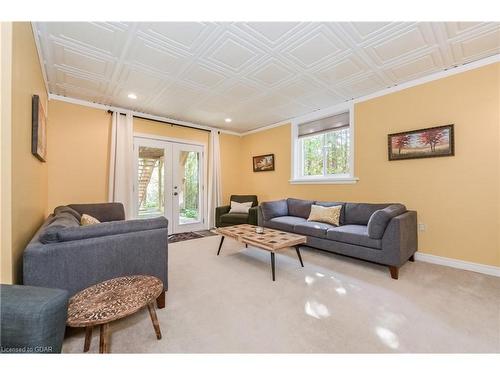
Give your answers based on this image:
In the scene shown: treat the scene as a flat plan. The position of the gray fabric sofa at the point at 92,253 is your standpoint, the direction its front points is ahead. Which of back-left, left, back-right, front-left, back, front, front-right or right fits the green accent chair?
front-left

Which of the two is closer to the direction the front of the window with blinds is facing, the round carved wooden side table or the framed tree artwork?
the round carved wooden side table

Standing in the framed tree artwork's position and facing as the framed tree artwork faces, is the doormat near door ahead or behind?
ahead

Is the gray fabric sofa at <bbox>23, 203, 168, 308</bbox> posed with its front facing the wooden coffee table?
yes

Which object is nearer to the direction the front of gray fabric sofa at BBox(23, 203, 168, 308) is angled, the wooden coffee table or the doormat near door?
the wooden coffee table

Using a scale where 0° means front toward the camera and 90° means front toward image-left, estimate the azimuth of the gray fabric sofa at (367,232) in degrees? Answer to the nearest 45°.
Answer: approximately 45°

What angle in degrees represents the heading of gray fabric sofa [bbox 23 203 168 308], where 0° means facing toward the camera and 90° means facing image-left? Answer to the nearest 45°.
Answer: approximately 270°

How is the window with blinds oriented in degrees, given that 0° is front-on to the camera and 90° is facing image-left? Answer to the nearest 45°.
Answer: approximately 45°

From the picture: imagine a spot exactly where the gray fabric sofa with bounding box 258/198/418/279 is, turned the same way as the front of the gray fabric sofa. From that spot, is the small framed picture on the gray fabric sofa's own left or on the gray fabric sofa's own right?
on the gray fabric sofa's own right

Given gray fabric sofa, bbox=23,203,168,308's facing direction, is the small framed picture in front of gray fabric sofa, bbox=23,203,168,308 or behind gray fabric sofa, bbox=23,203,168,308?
in front

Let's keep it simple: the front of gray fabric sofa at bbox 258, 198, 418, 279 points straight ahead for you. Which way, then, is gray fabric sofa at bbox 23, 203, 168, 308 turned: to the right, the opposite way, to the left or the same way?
the opposite way

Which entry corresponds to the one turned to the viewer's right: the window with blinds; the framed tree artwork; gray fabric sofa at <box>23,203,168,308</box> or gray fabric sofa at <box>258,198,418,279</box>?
gray fabric sofa at <box>23,203,168,308</box>
